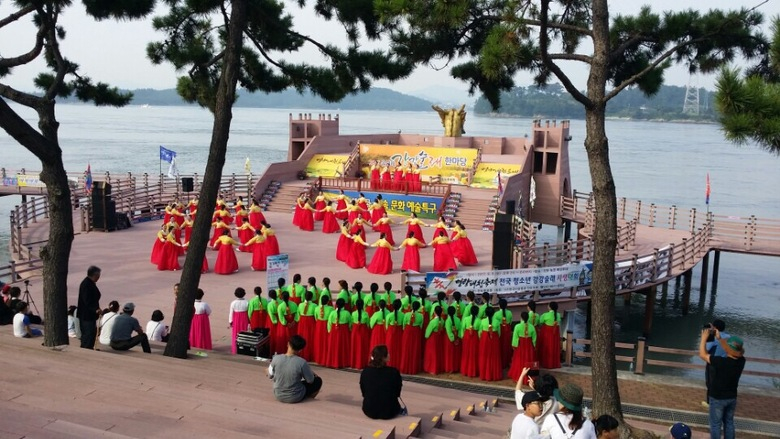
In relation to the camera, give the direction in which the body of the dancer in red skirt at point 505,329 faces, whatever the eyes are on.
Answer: away from the camera

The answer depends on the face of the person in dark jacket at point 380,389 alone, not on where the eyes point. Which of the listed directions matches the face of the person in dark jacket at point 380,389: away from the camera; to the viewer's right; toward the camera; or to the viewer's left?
away from the camera

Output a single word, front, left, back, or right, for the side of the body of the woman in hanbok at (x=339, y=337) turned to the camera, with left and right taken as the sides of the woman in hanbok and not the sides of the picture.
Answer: back

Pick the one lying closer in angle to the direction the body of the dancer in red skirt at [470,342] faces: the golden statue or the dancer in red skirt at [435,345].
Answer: the golden statue

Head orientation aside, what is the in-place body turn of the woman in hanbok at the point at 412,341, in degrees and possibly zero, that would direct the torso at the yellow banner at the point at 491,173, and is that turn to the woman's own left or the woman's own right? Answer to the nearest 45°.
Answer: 0° — they already face it

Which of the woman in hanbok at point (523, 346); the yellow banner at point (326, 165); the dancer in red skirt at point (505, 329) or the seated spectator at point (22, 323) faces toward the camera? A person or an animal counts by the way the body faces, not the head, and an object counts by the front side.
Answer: the yellow banner

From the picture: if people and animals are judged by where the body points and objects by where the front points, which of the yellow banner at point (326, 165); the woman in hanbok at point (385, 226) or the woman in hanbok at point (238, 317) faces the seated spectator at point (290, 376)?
the yellow banner

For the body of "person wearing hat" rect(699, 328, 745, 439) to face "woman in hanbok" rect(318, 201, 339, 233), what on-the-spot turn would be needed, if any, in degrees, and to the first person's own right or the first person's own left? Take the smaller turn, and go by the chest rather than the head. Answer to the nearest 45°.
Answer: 0° — they already face them

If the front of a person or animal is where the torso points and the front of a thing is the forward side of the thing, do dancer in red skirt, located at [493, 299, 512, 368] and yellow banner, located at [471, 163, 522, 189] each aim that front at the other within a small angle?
yes

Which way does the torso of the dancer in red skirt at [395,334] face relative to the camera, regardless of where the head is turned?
away from the camera

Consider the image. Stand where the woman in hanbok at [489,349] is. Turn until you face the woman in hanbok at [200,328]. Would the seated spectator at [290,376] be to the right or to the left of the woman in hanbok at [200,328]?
left

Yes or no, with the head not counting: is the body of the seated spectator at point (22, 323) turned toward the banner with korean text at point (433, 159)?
yes

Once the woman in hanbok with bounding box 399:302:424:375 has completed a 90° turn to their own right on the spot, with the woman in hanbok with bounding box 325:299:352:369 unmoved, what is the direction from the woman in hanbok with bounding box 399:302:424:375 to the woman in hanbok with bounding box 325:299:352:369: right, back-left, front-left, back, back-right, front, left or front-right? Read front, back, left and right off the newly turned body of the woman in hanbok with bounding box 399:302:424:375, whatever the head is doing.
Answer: back

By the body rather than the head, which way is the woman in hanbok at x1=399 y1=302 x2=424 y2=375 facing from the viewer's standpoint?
away from the camera

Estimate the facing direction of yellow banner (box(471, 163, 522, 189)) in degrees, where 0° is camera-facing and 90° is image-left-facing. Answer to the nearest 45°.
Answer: approximately 0°
